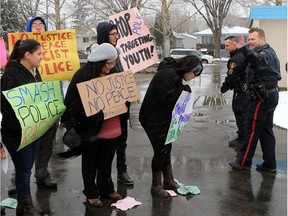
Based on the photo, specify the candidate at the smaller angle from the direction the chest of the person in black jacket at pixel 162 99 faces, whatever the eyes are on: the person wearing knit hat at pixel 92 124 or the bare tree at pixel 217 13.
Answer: the bare tree

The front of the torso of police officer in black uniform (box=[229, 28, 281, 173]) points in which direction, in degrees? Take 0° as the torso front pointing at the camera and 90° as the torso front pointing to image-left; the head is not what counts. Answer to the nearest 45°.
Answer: approximately 90°

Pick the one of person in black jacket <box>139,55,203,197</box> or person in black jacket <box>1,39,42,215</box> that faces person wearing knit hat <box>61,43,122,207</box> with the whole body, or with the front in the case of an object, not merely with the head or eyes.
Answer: person in black jacket <box>1,39,42,215</box>

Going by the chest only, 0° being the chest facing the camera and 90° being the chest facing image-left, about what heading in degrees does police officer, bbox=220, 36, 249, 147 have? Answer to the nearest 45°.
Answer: approximately 90°

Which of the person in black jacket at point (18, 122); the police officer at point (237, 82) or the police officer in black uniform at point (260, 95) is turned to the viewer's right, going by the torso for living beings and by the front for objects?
the person in black jacket

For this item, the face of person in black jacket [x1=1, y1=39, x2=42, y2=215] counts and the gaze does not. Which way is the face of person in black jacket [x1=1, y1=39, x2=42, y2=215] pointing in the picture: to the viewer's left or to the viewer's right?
to the viewer's right

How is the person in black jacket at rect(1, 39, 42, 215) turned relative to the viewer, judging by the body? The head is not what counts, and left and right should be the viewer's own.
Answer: facing to the right of the viewer

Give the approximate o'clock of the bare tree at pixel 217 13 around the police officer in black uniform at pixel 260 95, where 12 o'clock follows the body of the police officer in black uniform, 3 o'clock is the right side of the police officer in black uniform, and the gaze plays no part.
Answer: The bare tree is roughly at 3 o'clock from the police officer in black uniform.

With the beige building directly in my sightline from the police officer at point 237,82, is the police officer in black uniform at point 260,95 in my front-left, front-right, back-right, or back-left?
back-right

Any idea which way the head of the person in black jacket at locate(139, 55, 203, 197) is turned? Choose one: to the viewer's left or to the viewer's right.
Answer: to the viewer's right

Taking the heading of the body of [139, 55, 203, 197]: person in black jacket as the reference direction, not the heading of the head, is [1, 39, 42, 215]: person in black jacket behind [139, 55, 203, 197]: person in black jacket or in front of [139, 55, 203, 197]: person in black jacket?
behind

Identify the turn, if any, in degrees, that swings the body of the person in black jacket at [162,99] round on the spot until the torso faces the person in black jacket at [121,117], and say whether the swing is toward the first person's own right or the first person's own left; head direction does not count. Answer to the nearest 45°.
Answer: approximately 135° to the first person's own left
